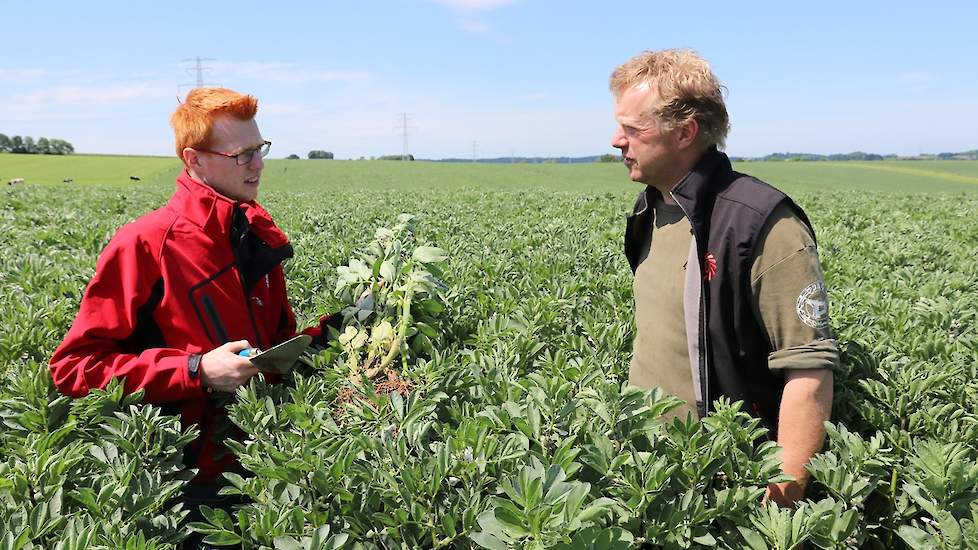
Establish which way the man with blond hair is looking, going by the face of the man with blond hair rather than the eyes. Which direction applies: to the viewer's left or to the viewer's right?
to the viewer's left

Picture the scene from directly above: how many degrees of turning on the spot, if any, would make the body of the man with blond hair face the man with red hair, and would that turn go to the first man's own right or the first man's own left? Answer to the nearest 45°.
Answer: approximately 45° to the first man's own right

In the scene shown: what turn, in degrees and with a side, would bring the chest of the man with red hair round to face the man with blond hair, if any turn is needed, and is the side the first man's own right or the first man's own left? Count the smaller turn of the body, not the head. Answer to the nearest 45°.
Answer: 0° — they already face them

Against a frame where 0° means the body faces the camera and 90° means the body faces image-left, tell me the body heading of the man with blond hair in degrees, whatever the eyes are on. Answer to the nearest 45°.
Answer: approximately 45°

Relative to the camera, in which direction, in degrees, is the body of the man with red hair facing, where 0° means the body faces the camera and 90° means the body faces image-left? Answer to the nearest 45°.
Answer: approximately 315°
